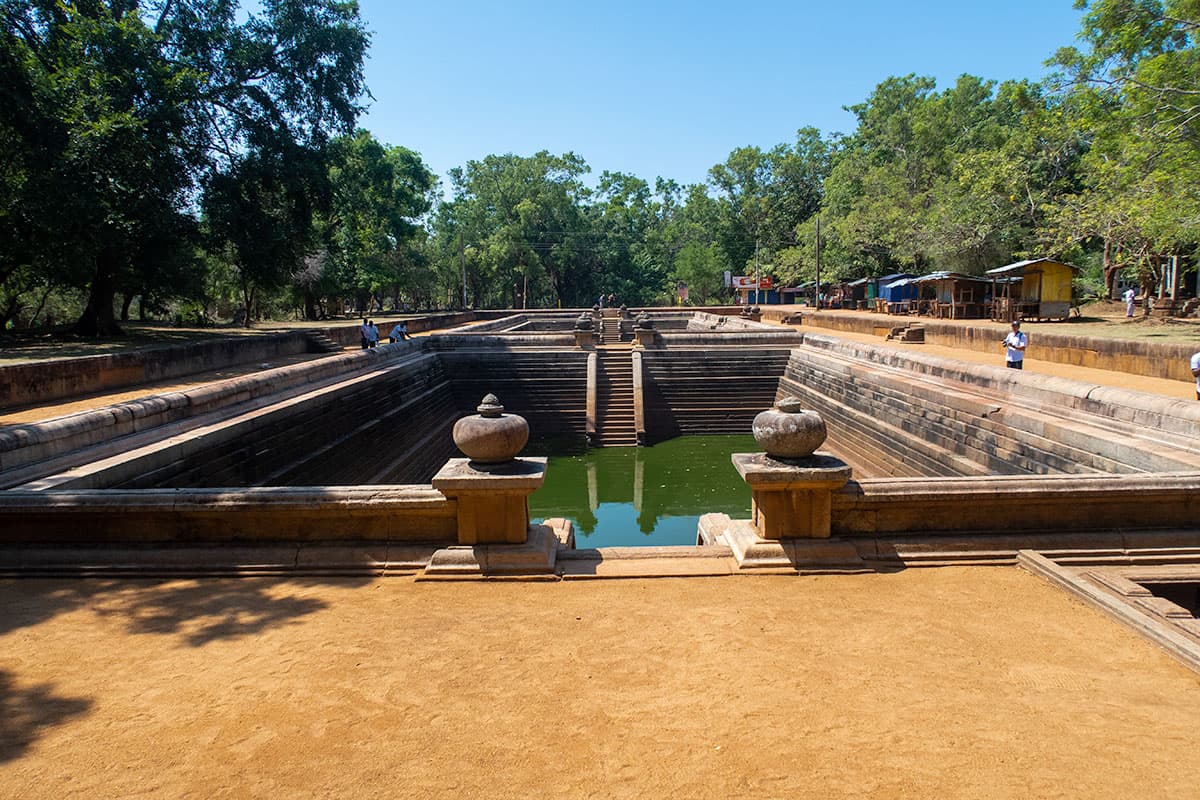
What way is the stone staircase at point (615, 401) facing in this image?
toward the camera

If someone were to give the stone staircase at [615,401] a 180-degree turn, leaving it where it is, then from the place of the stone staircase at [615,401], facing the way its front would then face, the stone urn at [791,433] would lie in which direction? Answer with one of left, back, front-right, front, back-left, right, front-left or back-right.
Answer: back

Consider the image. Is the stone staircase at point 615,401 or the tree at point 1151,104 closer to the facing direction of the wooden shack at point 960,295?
the stone staircase

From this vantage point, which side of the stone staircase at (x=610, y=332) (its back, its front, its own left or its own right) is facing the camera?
front

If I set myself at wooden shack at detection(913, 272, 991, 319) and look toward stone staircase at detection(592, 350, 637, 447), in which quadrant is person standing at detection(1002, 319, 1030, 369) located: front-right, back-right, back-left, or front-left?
front-left

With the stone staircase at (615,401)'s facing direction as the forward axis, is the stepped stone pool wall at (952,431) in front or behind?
in front

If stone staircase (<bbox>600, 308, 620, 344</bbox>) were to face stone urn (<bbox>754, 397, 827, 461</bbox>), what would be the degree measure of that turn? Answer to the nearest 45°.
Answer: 0° — it already faces it

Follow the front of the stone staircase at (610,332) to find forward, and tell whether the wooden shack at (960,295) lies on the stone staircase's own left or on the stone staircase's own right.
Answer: on the stone staircase's own left

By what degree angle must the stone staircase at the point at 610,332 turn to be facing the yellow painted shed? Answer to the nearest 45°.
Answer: approximately 90° to its left

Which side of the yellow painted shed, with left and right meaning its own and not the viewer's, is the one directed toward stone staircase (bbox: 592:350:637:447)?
front

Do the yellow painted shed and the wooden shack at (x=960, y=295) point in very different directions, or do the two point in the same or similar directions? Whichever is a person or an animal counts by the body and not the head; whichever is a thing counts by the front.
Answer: same or similar directions

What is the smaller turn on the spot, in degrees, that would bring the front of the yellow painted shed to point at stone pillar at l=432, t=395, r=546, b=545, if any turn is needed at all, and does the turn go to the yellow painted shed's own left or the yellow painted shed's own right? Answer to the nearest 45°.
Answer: approximately 45° to the yellow painted shed's own left

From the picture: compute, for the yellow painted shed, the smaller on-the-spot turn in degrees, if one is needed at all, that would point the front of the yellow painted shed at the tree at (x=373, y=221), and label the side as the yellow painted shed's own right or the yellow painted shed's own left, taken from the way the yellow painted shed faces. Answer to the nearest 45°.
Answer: approximately 45° to the yellow painted shed's own right

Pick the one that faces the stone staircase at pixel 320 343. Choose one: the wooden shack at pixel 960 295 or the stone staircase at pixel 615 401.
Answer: the wooden shack

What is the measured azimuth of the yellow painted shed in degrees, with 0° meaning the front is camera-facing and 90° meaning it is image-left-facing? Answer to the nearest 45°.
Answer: approximately 45°

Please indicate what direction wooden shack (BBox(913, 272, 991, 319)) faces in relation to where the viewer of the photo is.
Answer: facing the viewer and to the left of the viewer

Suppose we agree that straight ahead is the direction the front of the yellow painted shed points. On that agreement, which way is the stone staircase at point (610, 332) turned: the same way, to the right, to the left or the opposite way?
to the left

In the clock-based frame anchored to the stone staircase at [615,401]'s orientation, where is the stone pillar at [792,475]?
The stone pillar is roughly at 12 o'clock from the stone staircase.
